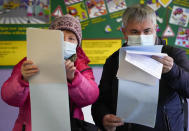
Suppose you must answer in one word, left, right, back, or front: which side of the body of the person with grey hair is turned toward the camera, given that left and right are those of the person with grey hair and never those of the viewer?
front

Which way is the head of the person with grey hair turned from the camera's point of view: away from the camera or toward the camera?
toward the camera
